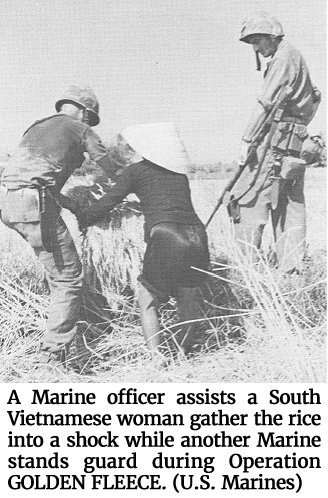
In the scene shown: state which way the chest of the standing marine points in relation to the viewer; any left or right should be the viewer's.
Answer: facing to the left of the viewer
